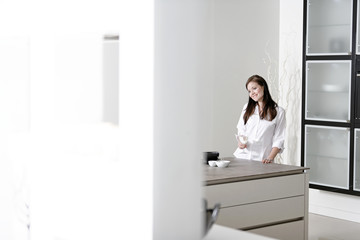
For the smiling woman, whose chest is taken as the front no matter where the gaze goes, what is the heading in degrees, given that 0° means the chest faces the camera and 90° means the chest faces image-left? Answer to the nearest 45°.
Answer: approximately 45°
